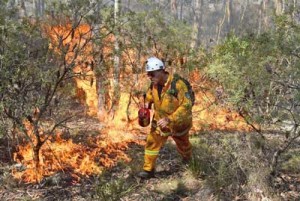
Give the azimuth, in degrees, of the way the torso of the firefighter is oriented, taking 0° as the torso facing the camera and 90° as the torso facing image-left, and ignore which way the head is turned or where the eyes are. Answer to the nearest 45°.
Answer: approximately 45°
